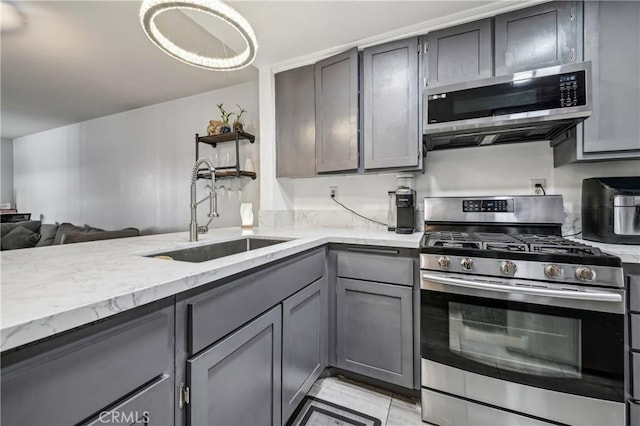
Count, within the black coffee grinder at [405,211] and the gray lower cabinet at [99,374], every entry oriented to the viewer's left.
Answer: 0

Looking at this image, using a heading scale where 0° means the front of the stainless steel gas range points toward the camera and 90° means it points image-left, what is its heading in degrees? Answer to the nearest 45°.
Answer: approximately 45°

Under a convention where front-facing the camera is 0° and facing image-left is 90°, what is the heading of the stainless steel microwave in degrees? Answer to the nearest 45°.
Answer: approximately 45°

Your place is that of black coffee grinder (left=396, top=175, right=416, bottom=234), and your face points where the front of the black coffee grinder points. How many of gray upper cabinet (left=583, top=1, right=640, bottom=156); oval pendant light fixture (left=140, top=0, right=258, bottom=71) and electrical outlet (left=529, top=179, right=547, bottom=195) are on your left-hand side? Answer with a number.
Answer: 2

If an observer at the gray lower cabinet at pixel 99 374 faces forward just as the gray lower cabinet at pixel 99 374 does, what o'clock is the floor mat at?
The floor mat is roughly at 10 o'clock from the gray lower cabinet.

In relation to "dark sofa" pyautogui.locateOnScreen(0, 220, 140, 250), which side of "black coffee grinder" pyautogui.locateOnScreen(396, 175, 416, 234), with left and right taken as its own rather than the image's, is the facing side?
right

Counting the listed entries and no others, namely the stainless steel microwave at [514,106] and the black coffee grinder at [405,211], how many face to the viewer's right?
0
